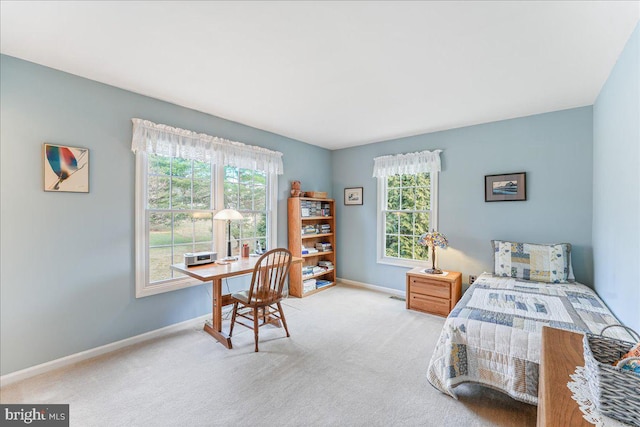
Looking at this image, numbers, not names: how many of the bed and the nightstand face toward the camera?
2

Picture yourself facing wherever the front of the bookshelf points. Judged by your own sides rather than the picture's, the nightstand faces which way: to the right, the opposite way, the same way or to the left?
to the right

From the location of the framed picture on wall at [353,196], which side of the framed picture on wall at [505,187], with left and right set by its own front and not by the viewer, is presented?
right

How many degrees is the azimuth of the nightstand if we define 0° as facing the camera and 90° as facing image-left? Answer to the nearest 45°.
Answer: approximately 0°

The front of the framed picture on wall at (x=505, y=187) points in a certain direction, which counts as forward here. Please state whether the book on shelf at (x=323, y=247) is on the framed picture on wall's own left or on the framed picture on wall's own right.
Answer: on the framed picture on wall's own right

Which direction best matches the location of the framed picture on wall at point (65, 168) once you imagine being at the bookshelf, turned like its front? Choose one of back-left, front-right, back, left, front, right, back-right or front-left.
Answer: right

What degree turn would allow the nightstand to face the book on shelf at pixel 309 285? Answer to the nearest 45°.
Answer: approximately 90° to its right

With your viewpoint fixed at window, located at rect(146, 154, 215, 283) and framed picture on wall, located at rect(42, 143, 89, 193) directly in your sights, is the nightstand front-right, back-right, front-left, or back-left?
back-left

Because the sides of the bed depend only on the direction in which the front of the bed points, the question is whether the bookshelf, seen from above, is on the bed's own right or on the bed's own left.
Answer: on the bed's own right
